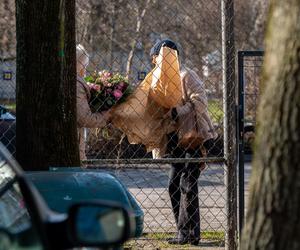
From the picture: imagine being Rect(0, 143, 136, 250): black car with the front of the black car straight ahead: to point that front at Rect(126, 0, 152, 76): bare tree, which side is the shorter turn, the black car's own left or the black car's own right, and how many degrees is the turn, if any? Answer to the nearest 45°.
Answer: approximately 45° to the black car's own left

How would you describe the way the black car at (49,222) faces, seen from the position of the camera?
facing away from the viewer and to the right of the viewer

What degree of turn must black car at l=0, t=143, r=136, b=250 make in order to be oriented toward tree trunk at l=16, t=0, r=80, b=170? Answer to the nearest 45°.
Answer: approximately 45° to its left
